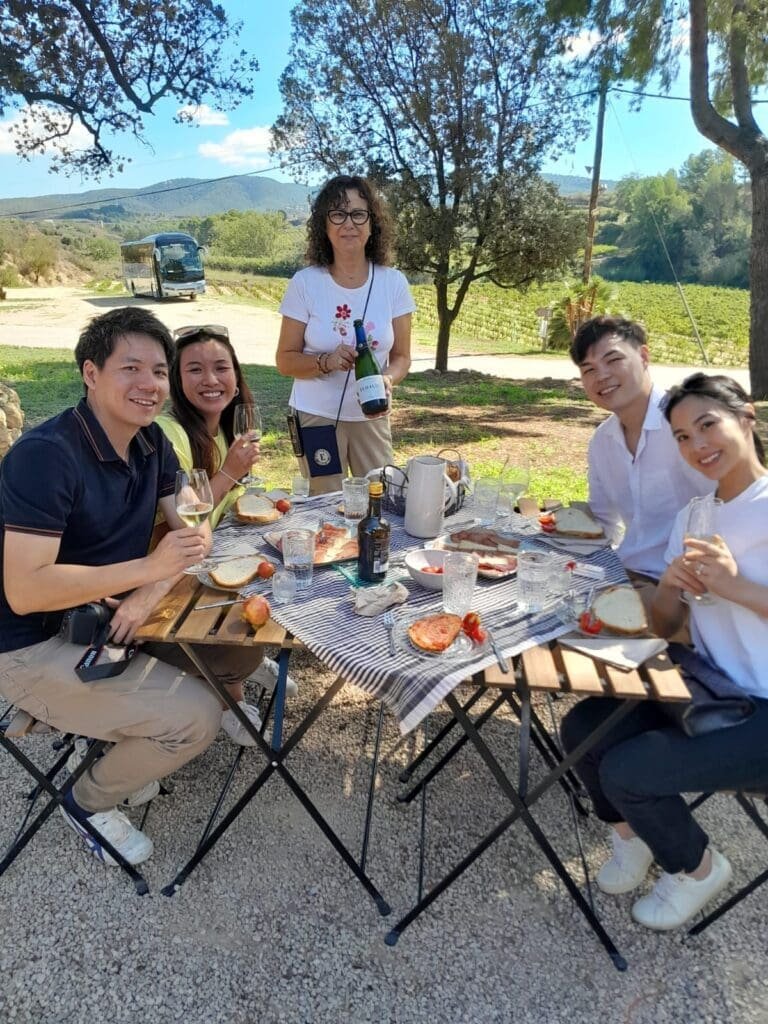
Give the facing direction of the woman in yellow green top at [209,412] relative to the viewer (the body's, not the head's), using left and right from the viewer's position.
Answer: facing the viewer and to the right of the viewer

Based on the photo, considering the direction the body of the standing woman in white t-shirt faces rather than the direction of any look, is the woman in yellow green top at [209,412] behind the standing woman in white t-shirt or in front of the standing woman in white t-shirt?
in front

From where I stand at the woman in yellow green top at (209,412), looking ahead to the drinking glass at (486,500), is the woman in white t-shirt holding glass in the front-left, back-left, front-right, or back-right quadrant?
front-right

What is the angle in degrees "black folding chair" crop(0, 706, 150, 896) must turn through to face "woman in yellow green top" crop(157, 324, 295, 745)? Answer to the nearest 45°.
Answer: approximately 45° to its left

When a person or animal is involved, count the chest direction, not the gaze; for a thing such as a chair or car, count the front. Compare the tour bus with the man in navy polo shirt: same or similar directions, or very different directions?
same or similar directions

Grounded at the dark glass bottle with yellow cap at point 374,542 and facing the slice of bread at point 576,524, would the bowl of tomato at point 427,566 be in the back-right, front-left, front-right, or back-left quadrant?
front-right

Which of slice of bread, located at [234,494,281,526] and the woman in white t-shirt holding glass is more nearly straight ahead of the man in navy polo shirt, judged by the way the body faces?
the woman in white t-shirt holding glass

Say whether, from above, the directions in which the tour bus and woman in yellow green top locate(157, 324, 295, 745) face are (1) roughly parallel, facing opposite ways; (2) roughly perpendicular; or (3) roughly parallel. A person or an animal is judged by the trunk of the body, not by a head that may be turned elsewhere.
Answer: roughly parallel

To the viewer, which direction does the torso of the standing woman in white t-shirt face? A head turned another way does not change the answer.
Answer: toward the camera

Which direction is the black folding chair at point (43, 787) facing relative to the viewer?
to the viewer's right

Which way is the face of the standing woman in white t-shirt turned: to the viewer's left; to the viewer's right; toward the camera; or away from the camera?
toward the camera

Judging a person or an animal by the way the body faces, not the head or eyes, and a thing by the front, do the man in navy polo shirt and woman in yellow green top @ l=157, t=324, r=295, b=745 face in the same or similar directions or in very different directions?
same or similar directions

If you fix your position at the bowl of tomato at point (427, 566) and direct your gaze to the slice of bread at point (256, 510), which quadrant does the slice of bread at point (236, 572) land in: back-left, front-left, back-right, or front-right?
front-left

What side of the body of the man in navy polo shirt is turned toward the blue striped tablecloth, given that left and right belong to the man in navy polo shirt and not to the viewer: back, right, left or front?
front

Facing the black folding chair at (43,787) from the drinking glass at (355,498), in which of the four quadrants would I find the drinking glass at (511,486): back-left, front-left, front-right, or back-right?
back-left
